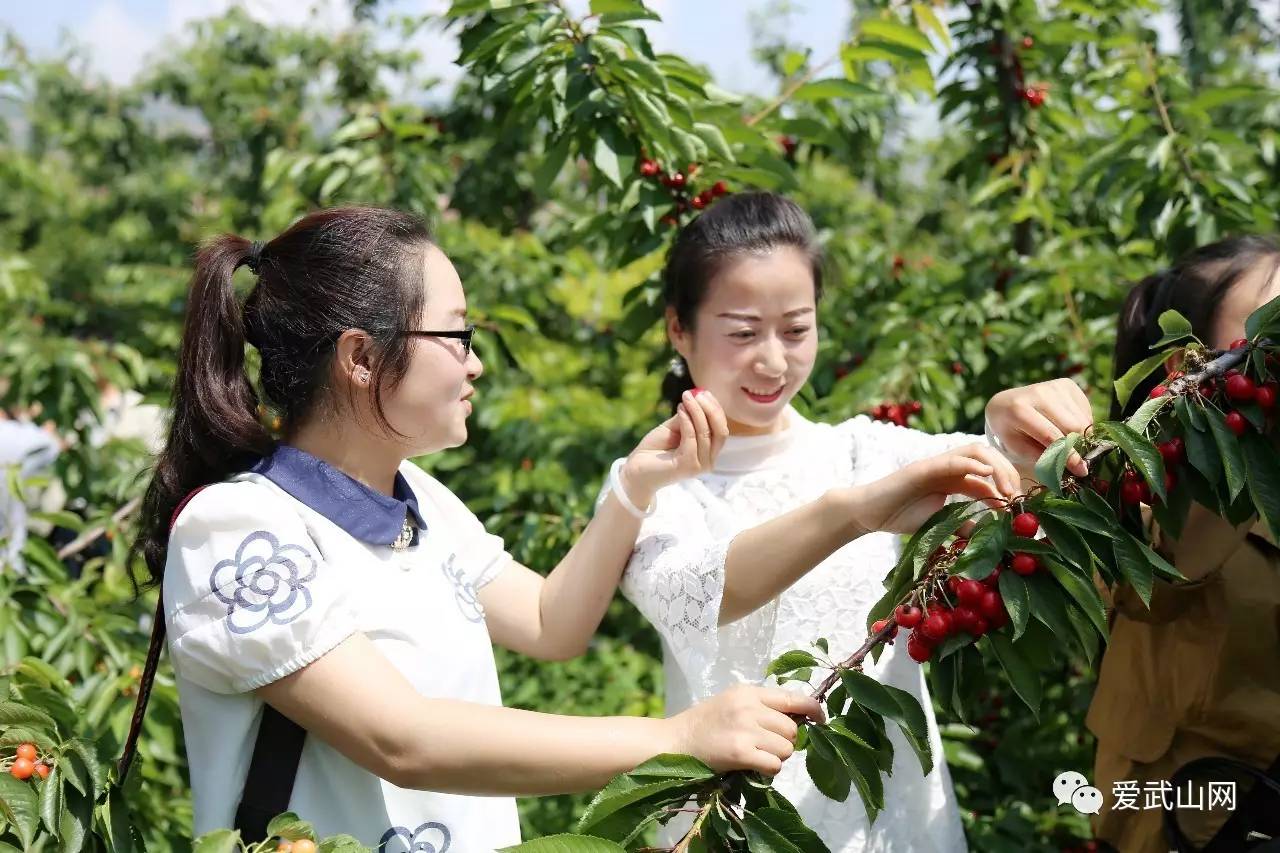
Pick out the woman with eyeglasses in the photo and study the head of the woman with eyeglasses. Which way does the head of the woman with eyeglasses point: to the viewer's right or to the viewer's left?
to the viewer's right

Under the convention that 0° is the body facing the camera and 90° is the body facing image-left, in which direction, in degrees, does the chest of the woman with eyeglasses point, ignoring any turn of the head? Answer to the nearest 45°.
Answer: approximately 315°

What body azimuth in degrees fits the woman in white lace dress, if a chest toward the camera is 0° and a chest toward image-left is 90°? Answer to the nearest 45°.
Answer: approximately 315°

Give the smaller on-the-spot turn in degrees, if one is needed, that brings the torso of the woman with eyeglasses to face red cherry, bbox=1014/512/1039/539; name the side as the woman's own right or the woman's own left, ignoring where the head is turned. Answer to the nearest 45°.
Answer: approximately 45° to the woman's own left
